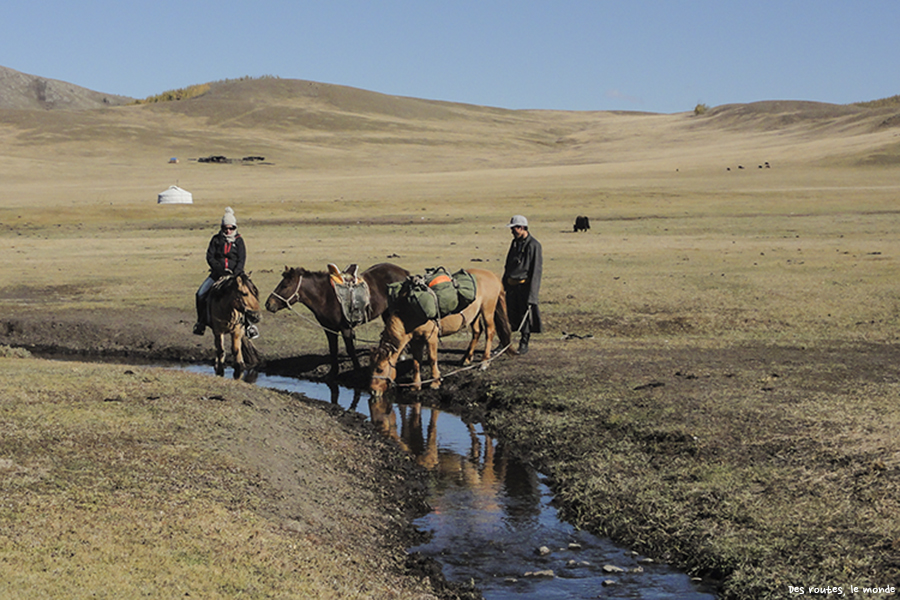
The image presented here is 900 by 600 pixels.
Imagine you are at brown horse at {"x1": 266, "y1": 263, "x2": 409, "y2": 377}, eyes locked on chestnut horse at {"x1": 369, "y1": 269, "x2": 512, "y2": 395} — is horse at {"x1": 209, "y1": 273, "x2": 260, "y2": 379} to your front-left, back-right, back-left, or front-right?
back-right

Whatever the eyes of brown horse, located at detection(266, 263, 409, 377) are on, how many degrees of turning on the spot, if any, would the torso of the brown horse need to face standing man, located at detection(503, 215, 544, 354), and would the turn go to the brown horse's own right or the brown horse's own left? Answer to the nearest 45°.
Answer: approximately 180°

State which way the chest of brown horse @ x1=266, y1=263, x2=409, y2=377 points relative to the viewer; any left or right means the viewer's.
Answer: facing to the left of the viewer

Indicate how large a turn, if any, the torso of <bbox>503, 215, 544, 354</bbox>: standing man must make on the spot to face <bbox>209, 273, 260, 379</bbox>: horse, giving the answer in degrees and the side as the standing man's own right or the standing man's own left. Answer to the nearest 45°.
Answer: approximately 45° to the standing man's own right

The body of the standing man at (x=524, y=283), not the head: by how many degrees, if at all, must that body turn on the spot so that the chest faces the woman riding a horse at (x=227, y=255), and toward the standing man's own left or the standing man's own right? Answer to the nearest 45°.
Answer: approximately 45° to the standing man's own right

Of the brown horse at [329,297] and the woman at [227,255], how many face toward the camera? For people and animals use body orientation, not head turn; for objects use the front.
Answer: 1

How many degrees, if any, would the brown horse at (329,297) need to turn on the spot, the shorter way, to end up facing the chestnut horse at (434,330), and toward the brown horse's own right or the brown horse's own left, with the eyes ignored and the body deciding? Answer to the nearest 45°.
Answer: approximately 135° to the brown horse's own left

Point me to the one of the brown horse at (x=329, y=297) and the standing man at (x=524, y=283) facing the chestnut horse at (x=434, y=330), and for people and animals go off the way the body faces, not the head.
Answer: the standing man

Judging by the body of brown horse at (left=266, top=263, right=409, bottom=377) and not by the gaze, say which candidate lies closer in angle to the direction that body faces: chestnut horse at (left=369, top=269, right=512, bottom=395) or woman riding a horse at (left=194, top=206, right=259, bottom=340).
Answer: the woman riding a horse

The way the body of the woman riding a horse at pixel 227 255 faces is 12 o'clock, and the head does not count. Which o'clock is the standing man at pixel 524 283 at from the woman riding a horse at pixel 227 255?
the standing man at pixel 524 283 is roughly at 9 o'clock from the woman riding a horse at pixel 227 255.

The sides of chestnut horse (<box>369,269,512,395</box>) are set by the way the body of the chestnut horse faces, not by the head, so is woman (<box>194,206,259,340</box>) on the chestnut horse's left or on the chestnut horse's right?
on the chestnut horse's right
